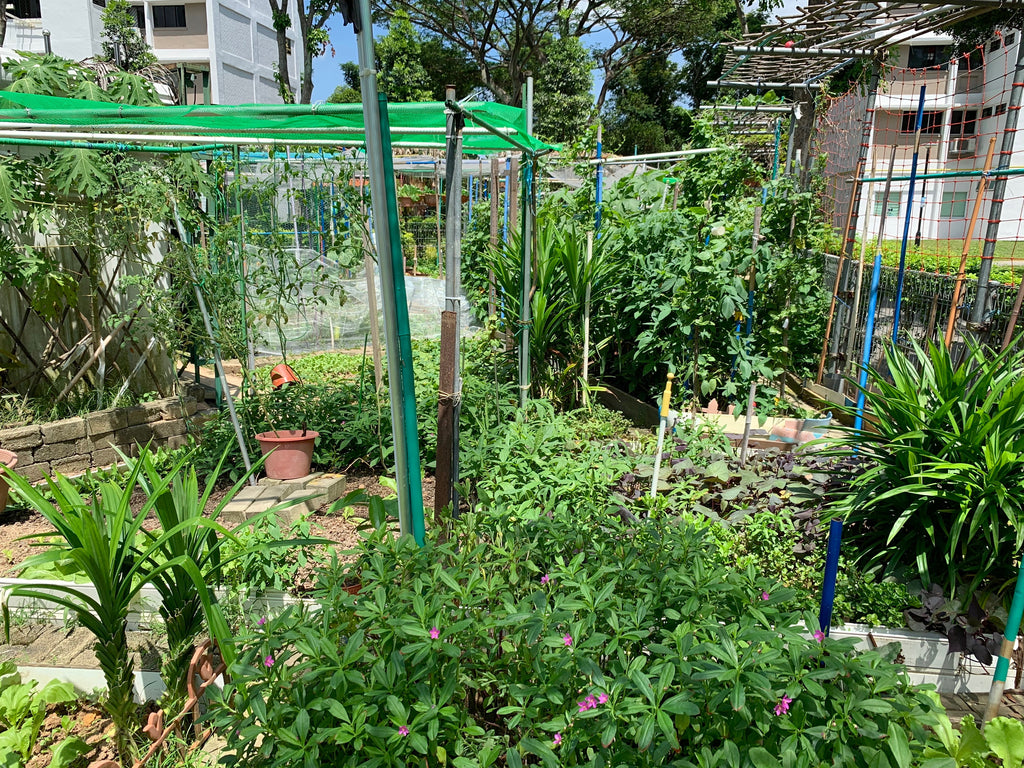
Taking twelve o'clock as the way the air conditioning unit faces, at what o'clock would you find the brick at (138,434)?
The brick is roughly at 1 o'clock from the air conditioning unit.

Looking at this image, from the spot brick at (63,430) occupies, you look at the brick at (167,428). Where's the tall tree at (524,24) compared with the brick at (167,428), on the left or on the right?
left

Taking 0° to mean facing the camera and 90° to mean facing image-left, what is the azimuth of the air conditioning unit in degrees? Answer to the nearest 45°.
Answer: approximately 45°

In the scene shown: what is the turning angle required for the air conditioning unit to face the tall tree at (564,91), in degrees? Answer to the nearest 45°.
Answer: approximately 45° to its right

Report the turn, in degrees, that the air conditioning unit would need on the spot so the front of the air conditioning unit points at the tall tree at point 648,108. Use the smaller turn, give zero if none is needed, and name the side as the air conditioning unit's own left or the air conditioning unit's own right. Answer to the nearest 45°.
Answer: approximately 90° to the air conditioning unit's own right

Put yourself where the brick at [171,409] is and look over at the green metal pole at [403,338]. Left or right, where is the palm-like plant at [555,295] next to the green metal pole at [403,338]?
left
